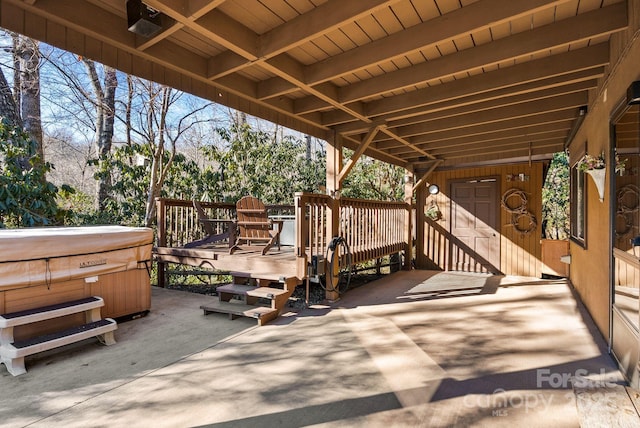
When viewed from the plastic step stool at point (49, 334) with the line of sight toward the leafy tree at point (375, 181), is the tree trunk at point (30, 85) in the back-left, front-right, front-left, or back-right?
front-left

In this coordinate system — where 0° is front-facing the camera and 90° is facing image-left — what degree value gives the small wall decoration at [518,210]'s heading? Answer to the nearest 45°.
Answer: approximately 0°

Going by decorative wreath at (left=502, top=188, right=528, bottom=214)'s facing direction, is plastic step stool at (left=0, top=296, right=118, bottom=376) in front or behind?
in front

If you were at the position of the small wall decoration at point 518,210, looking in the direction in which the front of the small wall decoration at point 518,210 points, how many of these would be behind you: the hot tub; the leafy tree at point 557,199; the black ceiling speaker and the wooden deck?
1

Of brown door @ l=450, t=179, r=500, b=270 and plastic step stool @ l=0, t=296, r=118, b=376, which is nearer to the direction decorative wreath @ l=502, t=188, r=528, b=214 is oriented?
the plastic step stool

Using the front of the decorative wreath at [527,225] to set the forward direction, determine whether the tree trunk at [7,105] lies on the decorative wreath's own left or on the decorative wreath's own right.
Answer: on the decorative wreath's own right

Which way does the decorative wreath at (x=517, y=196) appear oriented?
toward the camera

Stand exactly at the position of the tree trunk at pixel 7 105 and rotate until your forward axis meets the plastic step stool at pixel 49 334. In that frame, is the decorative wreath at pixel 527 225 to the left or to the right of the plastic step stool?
left

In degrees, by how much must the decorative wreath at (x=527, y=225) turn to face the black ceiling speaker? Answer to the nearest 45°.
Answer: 0° — it already faces it

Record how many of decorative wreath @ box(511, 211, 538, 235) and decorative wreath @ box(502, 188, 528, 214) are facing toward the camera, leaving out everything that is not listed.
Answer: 2

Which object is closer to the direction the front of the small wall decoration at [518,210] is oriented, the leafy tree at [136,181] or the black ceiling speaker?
the black ceiling speaker

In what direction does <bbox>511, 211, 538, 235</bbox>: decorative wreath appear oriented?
toward the camera

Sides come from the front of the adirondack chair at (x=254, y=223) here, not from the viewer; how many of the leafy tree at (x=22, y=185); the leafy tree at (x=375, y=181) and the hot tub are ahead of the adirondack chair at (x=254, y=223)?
1

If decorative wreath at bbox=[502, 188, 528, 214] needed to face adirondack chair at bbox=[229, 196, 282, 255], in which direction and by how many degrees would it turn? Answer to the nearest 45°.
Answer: approximately 45° to its right

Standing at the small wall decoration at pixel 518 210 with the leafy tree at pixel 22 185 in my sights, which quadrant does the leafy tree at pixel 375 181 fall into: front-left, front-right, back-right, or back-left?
front-right

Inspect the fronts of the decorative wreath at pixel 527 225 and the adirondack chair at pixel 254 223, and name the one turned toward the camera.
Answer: the decorative wreath
